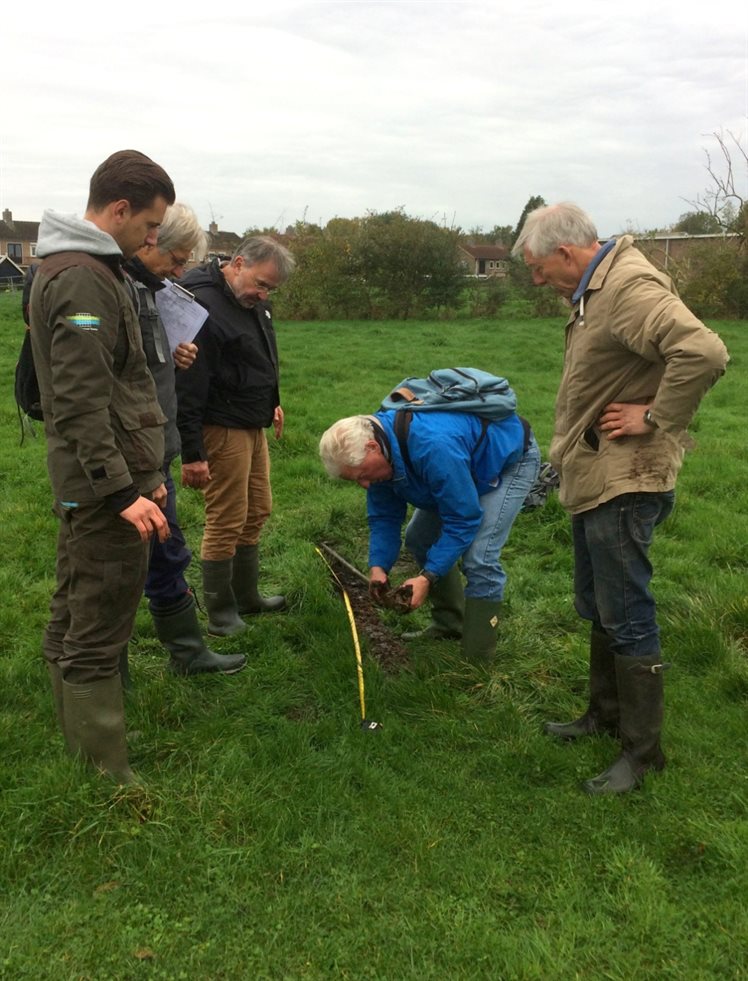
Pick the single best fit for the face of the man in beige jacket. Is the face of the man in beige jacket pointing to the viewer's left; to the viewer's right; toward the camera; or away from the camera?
to the viewer's left

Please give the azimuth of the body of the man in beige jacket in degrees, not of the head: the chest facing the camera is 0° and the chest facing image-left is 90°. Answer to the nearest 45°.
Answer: approximately 90°

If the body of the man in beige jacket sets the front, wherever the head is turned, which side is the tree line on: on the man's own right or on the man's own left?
on the man's own right
